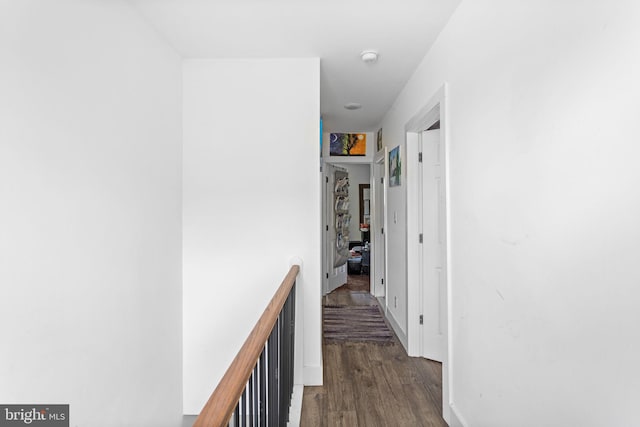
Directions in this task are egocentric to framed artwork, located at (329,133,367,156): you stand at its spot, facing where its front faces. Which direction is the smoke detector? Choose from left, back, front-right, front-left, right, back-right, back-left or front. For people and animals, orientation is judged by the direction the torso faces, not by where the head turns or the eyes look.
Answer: front

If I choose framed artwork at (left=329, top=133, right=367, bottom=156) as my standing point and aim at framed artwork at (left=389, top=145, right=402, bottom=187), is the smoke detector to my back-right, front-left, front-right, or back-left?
front-right

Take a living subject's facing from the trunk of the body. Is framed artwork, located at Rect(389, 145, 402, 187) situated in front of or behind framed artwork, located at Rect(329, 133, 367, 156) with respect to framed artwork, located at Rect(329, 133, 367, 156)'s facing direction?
in front

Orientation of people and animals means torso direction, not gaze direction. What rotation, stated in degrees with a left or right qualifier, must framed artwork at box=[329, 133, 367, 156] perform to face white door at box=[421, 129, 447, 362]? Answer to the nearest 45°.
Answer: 0° — it already faces it

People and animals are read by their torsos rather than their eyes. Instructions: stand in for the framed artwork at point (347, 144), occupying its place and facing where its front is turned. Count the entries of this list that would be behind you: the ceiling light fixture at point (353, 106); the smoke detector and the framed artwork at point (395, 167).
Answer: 0

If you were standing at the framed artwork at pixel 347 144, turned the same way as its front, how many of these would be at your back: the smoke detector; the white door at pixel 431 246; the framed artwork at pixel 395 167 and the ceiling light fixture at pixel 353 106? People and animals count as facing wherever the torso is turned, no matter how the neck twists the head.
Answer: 0

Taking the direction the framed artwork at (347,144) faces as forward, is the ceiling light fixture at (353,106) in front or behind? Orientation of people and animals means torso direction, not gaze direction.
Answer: in front

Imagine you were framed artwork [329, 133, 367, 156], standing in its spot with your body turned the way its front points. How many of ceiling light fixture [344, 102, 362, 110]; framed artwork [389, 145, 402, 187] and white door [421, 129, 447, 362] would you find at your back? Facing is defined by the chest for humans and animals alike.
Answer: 0

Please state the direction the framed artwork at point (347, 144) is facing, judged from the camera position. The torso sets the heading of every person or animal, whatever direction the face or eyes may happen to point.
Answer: facing the viewer
